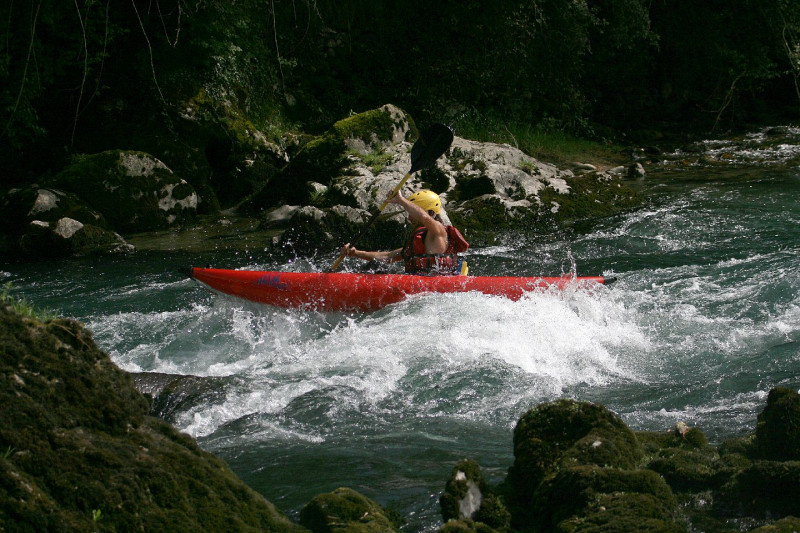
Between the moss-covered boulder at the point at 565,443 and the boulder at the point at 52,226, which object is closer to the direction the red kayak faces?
the boulder

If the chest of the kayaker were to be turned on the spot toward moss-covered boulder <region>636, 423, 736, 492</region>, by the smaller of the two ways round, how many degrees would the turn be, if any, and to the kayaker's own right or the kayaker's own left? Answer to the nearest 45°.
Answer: approximately 90° to the kayaker's own left

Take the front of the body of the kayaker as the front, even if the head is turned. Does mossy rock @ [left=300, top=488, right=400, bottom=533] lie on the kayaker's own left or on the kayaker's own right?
on the kayaker's own left

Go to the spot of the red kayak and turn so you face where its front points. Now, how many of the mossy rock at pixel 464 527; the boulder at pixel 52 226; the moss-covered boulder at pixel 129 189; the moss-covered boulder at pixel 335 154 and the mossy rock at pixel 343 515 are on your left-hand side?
2

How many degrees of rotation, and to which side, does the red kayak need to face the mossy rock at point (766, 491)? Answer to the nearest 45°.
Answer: approximately 90° to its left

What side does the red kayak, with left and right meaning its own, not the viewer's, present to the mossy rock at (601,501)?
left

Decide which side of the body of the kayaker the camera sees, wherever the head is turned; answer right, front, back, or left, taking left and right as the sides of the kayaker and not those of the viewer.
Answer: left

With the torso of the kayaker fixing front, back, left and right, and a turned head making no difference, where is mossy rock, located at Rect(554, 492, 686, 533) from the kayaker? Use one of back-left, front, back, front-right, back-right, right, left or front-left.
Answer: left

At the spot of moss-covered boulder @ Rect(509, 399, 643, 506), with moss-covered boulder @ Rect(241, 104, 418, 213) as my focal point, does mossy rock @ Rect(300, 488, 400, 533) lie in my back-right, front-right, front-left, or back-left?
back-left

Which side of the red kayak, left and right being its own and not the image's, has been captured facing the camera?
left

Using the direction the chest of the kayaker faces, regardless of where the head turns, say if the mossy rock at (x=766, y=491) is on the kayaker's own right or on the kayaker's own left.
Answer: on the kayaker's own left
